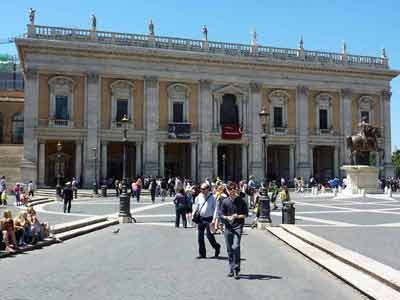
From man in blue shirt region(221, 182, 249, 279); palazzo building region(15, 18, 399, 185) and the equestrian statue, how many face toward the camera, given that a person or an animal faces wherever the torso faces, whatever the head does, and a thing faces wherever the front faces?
2

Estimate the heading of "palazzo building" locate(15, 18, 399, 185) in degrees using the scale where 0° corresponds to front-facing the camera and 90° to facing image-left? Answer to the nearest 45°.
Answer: approximately 0°

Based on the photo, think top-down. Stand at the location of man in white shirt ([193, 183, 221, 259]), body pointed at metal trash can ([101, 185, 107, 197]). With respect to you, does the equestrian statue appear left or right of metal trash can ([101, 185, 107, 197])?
right

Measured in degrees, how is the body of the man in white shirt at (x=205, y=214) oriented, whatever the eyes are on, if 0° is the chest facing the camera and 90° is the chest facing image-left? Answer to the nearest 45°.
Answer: approximately 45°

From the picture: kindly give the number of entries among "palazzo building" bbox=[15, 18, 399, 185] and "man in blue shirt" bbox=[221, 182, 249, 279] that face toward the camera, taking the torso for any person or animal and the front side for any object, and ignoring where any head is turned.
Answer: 2

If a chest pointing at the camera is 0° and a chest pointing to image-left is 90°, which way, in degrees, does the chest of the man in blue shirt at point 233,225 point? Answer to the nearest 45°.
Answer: approximately 0°

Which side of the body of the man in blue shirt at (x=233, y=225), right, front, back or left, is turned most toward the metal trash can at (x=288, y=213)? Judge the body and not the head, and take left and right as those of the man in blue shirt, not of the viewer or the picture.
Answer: back

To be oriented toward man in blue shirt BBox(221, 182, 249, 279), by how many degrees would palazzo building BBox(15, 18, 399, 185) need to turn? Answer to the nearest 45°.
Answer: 0° — it already faces them

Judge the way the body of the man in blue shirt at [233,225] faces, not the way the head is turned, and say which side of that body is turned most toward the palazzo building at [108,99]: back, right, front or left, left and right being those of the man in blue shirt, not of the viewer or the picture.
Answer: back
